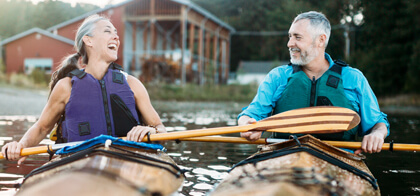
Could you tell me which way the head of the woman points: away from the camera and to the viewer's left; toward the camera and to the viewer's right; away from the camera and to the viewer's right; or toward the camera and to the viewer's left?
toward the camera and to the viewer's right

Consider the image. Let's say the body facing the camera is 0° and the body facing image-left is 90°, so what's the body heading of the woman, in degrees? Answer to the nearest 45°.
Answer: approximately 0°

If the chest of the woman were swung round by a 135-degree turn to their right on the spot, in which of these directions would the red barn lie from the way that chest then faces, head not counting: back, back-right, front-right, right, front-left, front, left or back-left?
front-right

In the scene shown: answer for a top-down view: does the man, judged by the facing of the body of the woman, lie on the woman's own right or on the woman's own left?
on the woman's own left

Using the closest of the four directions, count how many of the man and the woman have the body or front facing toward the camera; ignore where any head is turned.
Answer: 2

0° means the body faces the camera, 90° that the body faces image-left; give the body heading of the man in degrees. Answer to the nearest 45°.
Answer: approximately 0°

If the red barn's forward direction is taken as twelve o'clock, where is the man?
The man is roughly at 12 o'clock from the red barn.

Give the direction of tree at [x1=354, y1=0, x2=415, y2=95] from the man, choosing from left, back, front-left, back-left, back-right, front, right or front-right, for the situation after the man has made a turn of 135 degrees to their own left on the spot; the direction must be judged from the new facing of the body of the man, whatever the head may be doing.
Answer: front-left

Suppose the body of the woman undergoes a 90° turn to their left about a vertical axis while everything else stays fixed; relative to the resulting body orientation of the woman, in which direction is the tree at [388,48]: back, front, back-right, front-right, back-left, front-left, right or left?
front-left
